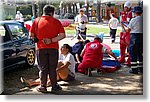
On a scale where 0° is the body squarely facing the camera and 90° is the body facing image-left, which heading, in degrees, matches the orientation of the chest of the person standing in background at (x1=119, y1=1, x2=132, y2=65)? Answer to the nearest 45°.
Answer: approximately 45°

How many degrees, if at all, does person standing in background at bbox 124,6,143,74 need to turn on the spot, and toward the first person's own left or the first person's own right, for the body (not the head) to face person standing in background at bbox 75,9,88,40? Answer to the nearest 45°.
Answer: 0° — they already face them
